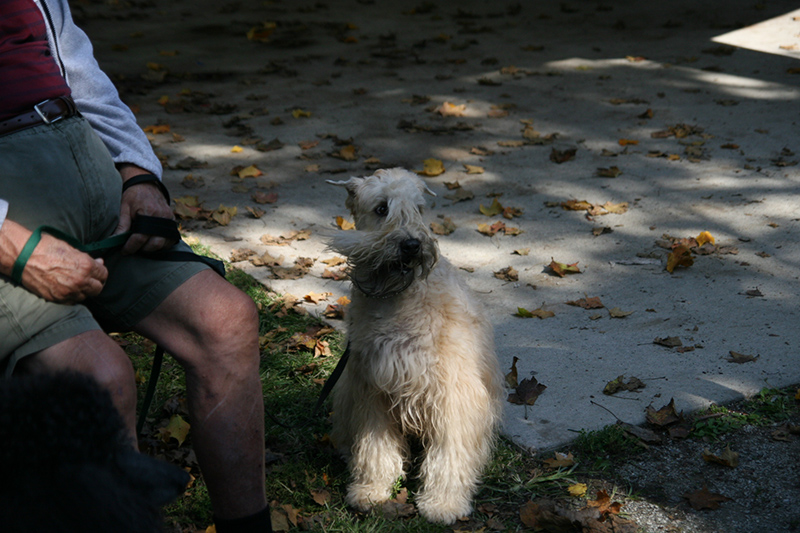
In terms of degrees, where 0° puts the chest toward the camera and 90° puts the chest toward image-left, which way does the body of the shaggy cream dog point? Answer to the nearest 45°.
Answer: approximately 0°

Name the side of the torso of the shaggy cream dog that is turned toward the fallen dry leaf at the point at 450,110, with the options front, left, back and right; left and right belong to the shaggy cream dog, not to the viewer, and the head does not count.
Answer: back

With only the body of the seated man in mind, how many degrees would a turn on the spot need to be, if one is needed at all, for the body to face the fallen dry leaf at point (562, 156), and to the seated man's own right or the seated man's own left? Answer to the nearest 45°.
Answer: approximately 90° to the seated man's own left

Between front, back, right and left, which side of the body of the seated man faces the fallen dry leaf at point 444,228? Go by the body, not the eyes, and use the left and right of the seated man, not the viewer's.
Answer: left

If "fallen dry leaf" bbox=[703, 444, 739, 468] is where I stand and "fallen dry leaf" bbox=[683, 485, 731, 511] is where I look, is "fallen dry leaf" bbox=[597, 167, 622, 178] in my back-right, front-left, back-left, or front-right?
back-right

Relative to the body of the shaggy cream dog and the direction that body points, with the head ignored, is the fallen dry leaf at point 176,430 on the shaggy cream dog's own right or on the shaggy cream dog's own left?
on the shaggy cream dog's own right
